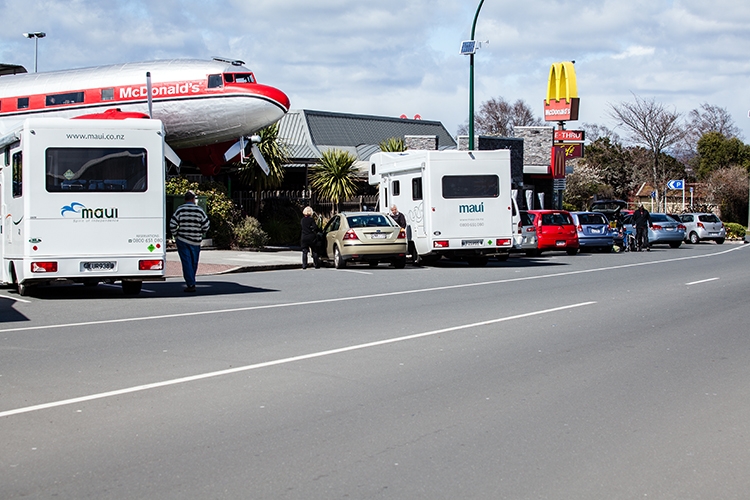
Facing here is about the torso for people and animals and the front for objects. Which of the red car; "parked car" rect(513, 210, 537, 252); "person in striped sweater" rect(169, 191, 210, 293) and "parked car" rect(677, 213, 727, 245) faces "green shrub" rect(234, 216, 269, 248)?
the person in striped sweater

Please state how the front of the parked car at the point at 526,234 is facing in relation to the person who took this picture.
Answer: facing away from the viewer

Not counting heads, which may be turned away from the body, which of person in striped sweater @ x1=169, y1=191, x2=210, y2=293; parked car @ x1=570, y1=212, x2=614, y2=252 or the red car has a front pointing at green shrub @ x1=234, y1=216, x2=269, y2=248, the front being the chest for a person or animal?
the person in striped sweater

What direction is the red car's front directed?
away from the camera

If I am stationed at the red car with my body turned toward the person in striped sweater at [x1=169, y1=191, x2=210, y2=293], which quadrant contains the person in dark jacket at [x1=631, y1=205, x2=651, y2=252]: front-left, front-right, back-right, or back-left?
back-left

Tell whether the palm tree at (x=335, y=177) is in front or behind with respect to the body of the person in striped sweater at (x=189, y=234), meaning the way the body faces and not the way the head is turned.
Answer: in front

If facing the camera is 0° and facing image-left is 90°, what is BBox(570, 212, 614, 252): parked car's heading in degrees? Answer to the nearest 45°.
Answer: approximately 180°

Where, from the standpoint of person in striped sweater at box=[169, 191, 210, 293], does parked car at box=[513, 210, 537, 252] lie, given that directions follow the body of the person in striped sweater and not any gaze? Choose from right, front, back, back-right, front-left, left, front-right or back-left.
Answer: front-right

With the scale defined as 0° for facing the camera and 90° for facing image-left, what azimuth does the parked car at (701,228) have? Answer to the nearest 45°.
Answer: approximately 135°

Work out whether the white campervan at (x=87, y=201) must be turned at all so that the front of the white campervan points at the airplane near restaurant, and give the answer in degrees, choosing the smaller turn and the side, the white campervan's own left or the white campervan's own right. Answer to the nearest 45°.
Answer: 0° — it already faces it

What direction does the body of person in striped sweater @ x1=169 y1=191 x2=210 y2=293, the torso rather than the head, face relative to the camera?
away from the camera

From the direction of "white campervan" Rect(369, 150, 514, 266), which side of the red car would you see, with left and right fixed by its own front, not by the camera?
back

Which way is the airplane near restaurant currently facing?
to the viewer's right

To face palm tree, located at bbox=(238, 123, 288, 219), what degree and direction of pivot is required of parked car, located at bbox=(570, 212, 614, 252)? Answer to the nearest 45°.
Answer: approximately 90° to its left

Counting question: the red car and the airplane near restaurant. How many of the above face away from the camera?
1

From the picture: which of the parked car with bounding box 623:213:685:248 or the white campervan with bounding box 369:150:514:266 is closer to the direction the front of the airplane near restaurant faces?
the parked car

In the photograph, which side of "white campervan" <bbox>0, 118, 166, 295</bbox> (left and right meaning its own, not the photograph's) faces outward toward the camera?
back

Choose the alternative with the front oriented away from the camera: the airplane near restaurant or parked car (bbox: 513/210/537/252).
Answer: the parked car
